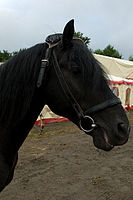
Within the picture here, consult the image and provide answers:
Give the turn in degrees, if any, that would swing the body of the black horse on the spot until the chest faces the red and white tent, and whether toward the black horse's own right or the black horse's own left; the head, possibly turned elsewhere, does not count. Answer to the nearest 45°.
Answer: approximately 90° to the black horse's own left

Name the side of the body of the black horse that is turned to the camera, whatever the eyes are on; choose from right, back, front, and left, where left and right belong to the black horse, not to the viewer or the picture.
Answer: right

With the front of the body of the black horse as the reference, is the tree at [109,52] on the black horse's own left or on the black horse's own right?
on the black horse's own left
